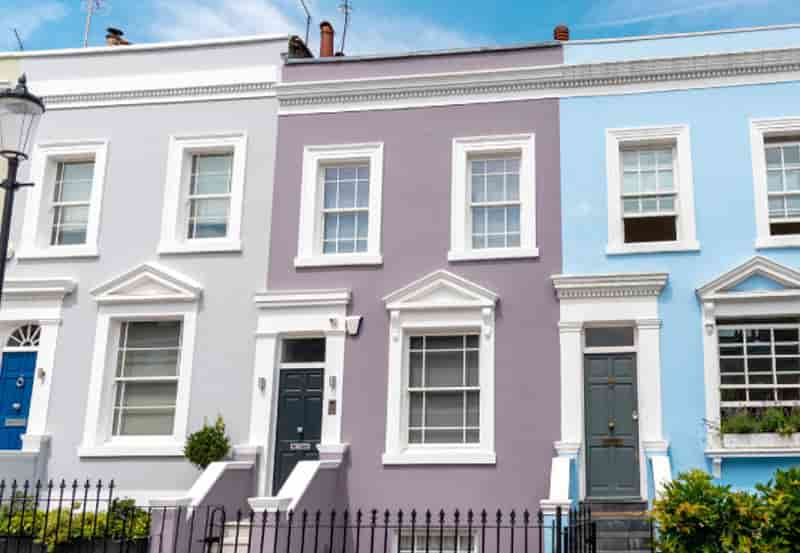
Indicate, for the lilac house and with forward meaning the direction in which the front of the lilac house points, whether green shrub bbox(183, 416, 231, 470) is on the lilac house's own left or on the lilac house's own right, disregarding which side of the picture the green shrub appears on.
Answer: on the lilac house's own right

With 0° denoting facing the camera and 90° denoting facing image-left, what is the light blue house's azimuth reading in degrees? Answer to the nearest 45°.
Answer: approximately 0°

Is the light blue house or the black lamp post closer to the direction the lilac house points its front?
the black lamp post

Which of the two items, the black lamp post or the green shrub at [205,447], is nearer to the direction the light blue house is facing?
the black lamp post

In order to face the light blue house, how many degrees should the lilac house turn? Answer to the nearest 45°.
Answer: approximately 90° to its left

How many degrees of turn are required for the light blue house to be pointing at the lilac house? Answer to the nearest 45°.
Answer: approximately 90° to its right

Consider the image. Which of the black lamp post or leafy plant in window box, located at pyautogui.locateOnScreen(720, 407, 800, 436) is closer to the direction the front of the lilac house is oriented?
the black lamp post

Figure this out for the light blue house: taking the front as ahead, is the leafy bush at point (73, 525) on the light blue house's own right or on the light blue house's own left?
on the light blue house's own right

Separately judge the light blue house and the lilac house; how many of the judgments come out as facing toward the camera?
2

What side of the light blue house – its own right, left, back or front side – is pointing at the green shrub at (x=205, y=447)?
right

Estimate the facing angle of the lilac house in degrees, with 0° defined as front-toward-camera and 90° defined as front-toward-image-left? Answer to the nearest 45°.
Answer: approximately 0°

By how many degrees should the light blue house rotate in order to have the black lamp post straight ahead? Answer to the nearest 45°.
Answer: approximately 45° to its right
